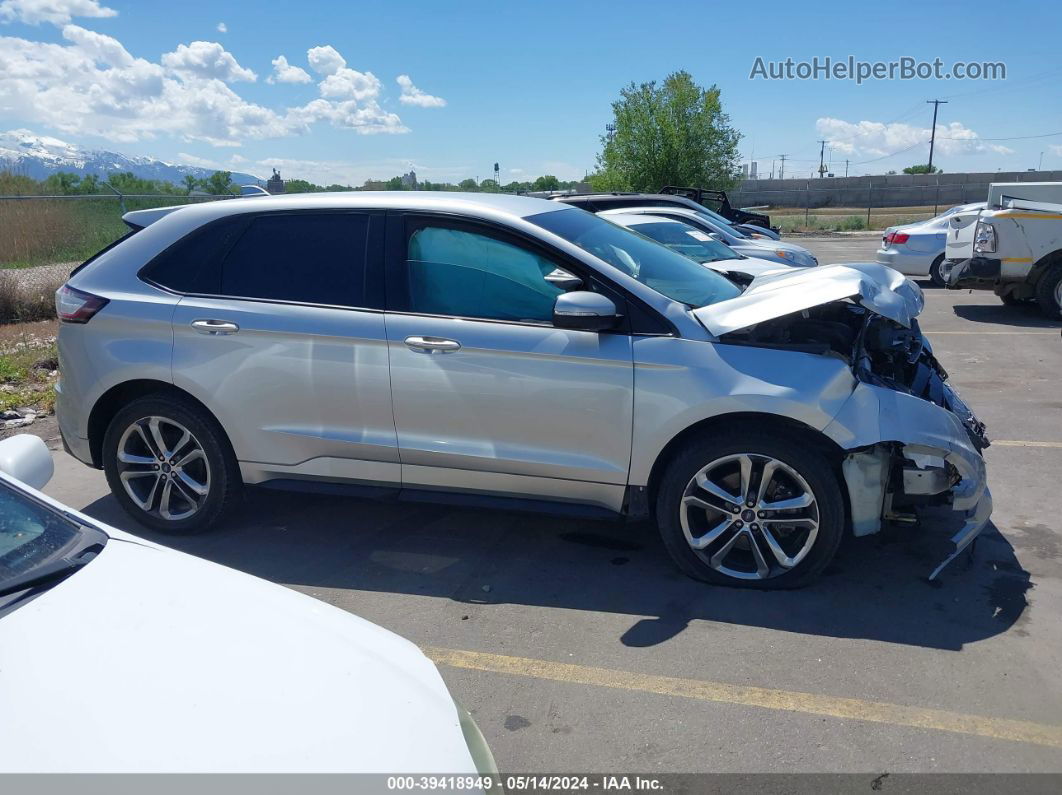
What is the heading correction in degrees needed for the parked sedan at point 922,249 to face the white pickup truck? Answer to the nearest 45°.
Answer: approximately 135° to its right

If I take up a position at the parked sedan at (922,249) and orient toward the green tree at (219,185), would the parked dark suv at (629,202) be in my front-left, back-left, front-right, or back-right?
front-left

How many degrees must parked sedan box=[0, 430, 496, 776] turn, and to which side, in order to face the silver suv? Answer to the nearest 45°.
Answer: approximately 90° to its left

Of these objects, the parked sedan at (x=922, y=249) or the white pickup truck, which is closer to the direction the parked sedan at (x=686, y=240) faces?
the white pickup truck

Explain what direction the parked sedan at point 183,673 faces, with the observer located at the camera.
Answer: facing the viewer and to the right of the viewer

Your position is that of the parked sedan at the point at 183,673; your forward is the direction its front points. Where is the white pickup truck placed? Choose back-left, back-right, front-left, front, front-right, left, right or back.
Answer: left

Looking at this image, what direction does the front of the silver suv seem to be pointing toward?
to the viewer's right

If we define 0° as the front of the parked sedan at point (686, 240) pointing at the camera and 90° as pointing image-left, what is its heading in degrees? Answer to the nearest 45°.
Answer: approximately 315°

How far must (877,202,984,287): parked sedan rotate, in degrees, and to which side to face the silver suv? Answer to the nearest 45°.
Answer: approximately 135° to its right

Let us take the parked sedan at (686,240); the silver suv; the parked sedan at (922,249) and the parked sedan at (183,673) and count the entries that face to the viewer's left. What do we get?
0

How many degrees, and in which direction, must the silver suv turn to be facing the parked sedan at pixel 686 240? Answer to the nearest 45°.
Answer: approximately 90° to its left

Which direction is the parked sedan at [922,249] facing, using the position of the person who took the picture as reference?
facing away from the viewer and to the right of the viewer

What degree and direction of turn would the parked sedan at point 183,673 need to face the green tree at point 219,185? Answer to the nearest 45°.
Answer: approximately 135° to its left

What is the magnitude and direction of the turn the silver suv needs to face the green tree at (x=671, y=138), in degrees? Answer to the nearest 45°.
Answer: approximately 90° to its left

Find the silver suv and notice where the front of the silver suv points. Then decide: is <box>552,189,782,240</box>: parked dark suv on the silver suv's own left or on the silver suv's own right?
on the silver suv's own left

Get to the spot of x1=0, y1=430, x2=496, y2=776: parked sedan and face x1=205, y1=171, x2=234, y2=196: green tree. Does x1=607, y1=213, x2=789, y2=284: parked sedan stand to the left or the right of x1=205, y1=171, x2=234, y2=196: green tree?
right

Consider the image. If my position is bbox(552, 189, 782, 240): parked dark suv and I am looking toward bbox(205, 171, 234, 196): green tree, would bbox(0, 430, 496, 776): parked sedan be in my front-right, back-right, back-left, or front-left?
back-left

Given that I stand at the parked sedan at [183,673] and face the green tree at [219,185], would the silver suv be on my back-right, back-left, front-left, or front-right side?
front-right

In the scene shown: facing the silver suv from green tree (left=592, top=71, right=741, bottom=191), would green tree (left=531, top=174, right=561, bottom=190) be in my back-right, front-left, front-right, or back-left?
back-right

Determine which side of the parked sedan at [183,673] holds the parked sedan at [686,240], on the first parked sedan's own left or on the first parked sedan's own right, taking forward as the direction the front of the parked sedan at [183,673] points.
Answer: on the first parked sedan's own left
